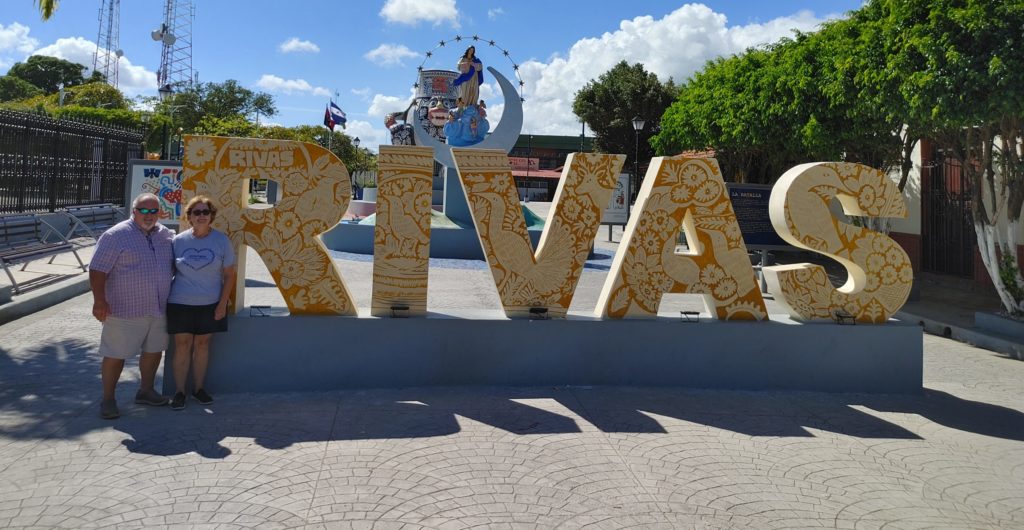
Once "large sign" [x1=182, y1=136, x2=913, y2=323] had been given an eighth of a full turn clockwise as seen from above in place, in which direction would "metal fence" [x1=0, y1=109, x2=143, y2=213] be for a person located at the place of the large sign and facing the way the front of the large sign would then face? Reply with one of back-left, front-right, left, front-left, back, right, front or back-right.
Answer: right

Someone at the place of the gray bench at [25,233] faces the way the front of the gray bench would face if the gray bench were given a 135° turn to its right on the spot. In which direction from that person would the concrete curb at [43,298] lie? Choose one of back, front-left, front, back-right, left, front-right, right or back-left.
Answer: left

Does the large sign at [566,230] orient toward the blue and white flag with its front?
no

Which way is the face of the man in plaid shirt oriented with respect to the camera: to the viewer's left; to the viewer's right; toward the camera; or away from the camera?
toward the camera

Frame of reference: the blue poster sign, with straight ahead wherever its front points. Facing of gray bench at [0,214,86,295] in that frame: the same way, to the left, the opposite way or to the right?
to the left

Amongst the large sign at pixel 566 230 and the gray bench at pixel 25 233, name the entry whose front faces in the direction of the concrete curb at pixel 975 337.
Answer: the gray bench

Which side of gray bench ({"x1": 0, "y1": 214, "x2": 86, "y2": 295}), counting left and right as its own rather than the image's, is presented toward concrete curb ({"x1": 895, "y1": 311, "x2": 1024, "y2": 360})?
front

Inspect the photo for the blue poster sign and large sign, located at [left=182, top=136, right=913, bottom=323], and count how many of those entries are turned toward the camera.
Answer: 2

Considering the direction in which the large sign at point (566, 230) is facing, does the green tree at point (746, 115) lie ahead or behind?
behind

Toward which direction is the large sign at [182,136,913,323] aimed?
toward the camera

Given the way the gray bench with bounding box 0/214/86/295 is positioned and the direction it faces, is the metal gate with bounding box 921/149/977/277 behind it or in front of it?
in front

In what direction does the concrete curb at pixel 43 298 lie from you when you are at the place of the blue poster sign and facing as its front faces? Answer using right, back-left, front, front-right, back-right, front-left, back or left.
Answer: front-right

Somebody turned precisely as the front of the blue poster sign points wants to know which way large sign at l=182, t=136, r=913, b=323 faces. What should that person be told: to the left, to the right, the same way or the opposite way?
the same way

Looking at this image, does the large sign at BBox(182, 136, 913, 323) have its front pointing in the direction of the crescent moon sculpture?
no

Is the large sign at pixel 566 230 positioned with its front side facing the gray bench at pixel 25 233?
no

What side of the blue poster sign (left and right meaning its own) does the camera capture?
front

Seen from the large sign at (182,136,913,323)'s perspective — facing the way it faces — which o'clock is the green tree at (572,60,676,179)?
The green tree is roughly at 6 o'clock from the large sign.

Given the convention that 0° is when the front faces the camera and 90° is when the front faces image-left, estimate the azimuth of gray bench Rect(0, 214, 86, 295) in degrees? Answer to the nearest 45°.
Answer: approximately 315°
